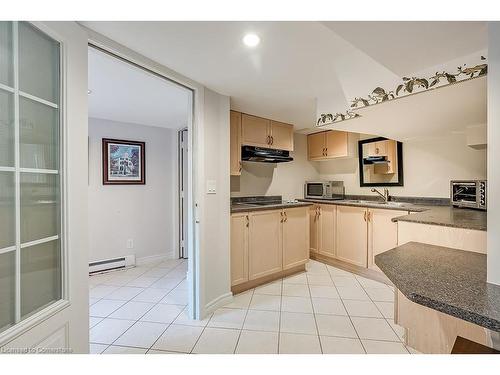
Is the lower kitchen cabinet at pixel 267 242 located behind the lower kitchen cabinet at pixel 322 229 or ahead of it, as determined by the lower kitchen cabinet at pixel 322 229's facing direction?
ahead

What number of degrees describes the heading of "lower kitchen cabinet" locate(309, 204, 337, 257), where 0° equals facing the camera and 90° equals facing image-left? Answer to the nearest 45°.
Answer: approximately 45°

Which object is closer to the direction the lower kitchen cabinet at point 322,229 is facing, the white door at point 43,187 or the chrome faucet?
the white door

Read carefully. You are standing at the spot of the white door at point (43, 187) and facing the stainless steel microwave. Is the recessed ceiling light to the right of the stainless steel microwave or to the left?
right

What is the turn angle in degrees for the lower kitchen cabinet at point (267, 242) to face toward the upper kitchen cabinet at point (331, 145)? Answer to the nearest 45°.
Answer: approximately 90° to its left

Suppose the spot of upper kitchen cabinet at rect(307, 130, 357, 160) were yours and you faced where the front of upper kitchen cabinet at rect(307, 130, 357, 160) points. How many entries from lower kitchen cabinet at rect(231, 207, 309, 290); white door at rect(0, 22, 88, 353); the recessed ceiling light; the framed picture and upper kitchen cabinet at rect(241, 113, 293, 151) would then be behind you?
0

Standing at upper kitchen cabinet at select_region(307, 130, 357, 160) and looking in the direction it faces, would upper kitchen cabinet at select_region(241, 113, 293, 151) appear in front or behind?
in front

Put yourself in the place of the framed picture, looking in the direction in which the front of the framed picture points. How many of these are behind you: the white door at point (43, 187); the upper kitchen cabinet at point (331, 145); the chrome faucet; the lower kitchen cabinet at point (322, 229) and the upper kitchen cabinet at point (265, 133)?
0

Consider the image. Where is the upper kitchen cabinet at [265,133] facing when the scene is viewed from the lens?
facing the viewer and to the right of the viewer

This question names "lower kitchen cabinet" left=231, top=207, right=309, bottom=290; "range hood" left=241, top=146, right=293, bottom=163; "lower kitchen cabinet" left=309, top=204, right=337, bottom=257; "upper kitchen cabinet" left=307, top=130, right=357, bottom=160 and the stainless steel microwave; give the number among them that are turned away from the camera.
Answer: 0

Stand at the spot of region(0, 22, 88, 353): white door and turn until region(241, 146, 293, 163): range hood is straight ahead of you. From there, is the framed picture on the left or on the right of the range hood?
left
